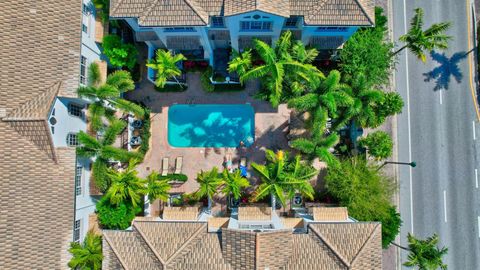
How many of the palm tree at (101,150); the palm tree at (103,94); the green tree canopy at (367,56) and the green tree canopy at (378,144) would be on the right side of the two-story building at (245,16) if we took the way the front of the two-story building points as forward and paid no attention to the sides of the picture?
2

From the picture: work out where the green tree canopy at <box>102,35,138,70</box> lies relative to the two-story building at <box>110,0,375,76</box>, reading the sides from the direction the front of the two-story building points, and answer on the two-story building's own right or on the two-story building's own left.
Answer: on the two-story building's own right

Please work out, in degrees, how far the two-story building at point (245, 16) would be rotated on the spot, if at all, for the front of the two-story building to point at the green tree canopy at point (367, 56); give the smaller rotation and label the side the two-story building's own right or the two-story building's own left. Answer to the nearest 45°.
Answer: approximately 90° to the two-story building's own left

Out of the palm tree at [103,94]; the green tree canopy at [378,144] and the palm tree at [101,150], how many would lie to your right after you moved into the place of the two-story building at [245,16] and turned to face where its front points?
2

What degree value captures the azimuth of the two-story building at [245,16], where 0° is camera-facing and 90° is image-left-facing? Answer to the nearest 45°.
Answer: approximately 0°

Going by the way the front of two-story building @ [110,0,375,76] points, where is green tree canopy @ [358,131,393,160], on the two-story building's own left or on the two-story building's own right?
on the two-story building's own left
